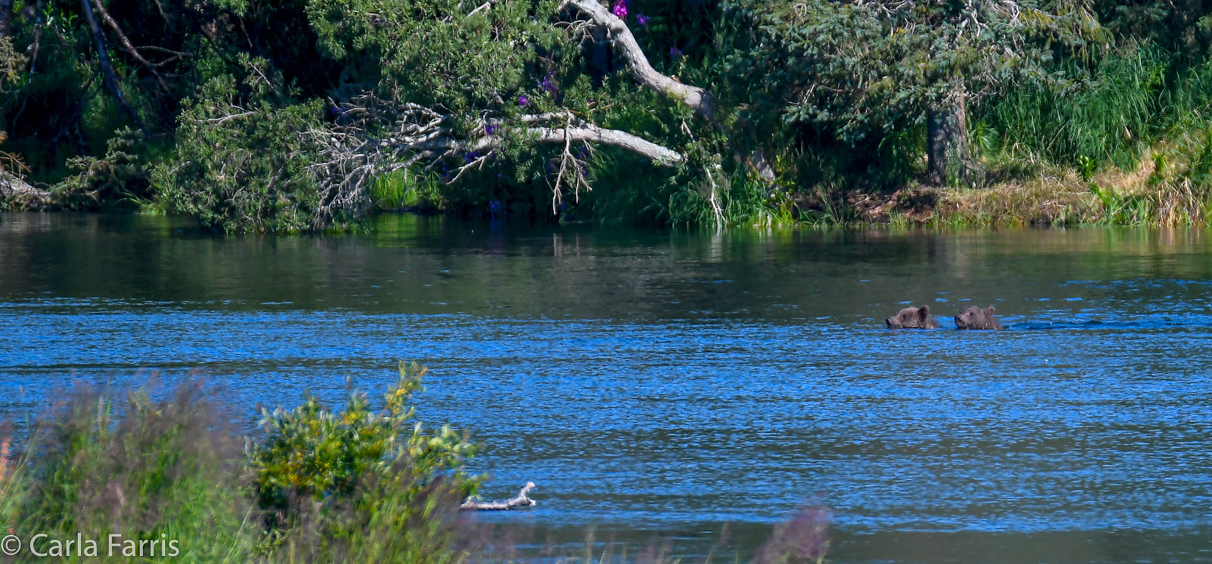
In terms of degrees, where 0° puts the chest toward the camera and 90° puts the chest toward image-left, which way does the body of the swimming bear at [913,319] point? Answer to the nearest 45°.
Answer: approximately 90°

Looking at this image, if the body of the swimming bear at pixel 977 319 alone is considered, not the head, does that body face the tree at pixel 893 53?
no

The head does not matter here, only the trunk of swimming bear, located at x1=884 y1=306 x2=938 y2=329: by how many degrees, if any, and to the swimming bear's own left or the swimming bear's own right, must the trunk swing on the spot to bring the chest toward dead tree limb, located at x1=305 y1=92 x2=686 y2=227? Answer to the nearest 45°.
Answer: approximately 45° to the swimming bear's own right

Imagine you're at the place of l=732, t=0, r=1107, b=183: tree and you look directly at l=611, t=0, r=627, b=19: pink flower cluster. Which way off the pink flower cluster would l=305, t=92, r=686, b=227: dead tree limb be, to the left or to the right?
left

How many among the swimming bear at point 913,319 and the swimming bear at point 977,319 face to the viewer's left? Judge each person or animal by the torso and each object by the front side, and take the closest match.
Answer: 2

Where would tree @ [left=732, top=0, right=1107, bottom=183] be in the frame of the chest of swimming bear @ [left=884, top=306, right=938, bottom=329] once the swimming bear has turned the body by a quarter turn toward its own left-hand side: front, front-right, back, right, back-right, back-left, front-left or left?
back

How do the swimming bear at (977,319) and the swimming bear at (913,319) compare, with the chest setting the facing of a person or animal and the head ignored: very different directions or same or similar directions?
same or similar directions

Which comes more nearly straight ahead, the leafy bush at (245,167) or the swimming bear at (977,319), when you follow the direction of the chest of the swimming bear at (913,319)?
the leafy bush

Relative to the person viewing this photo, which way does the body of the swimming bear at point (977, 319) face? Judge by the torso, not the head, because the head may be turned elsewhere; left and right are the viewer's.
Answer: facing to the left of the viewer

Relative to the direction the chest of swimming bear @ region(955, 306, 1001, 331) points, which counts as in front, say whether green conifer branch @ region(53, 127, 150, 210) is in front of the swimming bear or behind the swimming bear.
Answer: in front

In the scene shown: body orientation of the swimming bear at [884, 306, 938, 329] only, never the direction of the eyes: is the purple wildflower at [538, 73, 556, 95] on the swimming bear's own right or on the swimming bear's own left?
on the swimming bear's own right

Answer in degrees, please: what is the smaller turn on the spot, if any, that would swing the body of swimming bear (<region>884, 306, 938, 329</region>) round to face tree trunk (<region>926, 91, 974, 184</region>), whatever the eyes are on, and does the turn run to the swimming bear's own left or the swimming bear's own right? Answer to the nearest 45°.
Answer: approximately 90° to the swimming bear's own right
